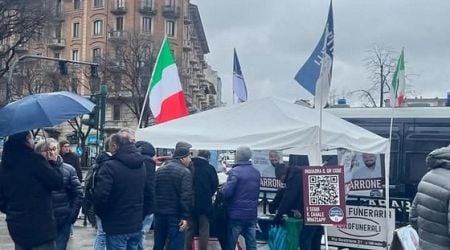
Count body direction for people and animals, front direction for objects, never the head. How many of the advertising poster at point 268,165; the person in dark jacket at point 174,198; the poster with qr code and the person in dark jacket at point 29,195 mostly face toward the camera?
2

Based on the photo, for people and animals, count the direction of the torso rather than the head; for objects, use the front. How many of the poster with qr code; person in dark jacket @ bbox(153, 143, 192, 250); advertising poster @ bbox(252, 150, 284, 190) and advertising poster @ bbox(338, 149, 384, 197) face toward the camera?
3

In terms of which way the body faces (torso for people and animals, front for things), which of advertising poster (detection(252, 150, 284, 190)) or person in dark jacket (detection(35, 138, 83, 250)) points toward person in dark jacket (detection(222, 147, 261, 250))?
the advertising poster

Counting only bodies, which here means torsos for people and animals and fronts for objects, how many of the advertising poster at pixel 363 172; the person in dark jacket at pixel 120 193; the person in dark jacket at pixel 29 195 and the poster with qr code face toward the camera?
2

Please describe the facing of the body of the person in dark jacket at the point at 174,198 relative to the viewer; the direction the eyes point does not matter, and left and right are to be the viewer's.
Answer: facing away from the viewer and to the right of the viewer

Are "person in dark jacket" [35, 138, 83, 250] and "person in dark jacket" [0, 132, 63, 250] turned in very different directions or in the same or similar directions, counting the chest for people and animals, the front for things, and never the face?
very different directions
